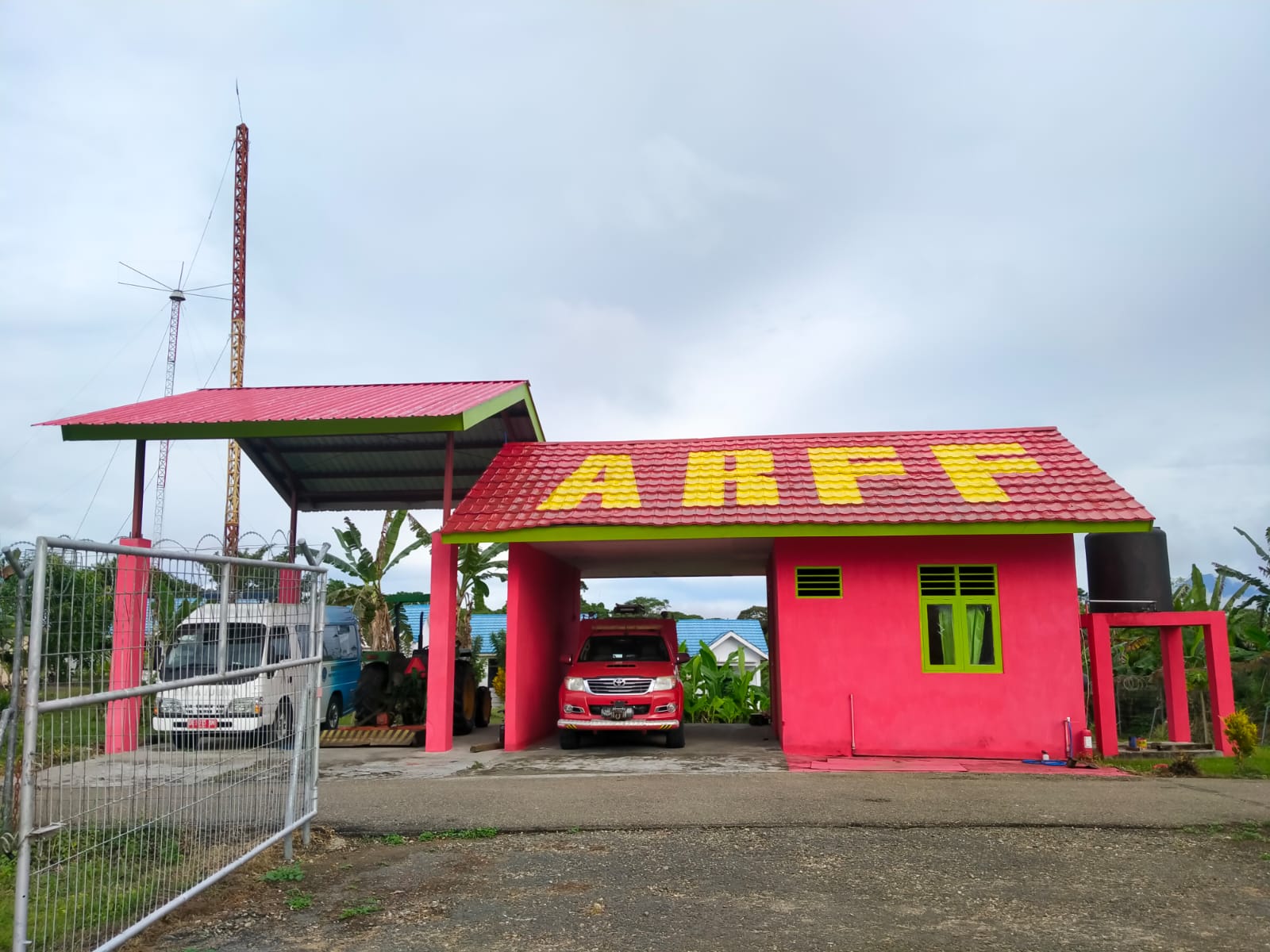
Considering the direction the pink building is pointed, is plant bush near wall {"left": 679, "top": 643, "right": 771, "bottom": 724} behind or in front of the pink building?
behind

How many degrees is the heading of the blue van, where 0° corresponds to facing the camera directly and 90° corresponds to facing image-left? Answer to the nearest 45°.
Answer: approximately 45°

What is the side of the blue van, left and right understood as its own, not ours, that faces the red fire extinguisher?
left

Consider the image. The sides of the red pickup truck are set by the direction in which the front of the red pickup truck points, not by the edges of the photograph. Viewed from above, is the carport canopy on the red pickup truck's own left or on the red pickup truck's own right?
on the red pickup truck's own right

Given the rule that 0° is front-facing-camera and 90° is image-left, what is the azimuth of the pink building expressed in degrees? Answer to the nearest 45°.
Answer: approximately 0°

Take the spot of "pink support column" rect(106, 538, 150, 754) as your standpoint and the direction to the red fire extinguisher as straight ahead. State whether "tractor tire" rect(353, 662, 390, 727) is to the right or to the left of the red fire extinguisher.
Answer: left

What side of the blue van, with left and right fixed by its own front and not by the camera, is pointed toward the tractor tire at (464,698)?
left

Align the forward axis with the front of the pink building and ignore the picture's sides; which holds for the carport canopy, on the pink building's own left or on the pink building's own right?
on the pink building's own right
